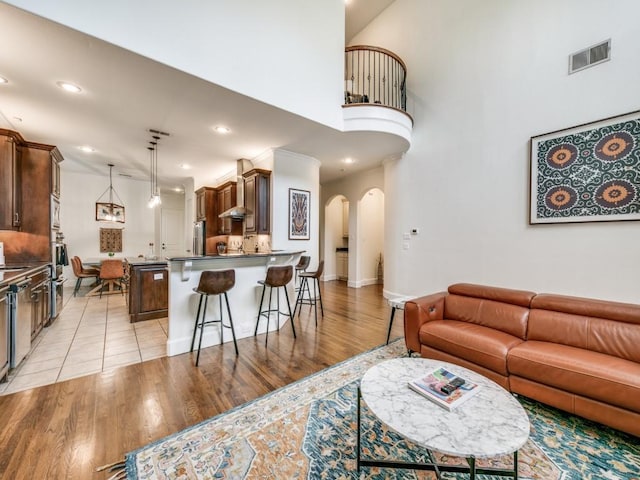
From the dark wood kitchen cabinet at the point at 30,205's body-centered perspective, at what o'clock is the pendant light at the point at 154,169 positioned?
The pendant light is roughly at 11 o'clock from the dark wood kitchen cabinet.

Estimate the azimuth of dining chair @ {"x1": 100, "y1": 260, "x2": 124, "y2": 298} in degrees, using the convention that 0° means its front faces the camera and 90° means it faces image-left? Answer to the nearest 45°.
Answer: approximately 180°

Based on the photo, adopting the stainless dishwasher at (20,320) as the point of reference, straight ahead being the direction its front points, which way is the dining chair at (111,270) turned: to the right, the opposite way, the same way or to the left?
to the left

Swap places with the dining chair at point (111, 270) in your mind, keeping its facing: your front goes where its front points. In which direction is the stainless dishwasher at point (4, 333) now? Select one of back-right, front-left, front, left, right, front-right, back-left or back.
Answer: back

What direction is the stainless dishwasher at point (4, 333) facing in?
to the viewer's right

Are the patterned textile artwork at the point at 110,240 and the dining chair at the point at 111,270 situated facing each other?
yes

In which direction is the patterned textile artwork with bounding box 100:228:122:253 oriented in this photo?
toward the camera

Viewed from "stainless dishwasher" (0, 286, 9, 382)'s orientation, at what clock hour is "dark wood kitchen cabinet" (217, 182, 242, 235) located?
The dark wood kitchen cabinet is roughly at 11 o'clock from the stainless dishwasher.

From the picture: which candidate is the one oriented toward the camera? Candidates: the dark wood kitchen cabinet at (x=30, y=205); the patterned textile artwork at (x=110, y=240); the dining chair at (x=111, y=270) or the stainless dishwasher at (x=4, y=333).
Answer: the patterned textile artwork

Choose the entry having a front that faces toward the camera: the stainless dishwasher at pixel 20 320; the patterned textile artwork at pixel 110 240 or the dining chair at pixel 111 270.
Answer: the patterned textile artwork

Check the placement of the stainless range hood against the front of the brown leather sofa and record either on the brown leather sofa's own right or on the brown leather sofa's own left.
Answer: on the brown leather sofa's own right

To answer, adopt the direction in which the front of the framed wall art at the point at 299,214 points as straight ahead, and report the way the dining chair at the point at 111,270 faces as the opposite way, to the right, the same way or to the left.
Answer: the opposite way

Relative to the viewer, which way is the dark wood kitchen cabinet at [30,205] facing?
to the viewer's right

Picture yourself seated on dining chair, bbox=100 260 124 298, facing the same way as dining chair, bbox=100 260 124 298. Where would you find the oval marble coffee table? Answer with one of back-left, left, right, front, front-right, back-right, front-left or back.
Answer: back

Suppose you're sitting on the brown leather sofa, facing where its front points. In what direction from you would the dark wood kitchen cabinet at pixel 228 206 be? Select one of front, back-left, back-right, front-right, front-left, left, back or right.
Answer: front-right

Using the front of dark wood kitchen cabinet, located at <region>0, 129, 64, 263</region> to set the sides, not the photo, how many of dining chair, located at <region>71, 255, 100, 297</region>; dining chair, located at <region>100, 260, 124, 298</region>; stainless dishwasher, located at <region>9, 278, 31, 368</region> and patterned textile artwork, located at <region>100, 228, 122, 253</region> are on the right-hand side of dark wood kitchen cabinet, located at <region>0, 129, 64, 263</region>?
1

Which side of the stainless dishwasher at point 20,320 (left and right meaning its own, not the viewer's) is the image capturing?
right

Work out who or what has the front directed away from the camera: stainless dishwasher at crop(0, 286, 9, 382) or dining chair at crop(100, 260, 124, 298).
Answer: the dining chair

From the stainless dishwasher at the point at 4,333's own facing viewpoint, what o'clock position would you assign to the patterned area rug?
The patterned area rug is roughly at 2 o'clock from the stainless dishwasher.

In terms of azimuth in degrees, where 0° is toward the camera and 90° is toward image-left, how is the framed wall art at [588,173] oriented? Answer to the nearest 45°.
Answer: approximately 45°
